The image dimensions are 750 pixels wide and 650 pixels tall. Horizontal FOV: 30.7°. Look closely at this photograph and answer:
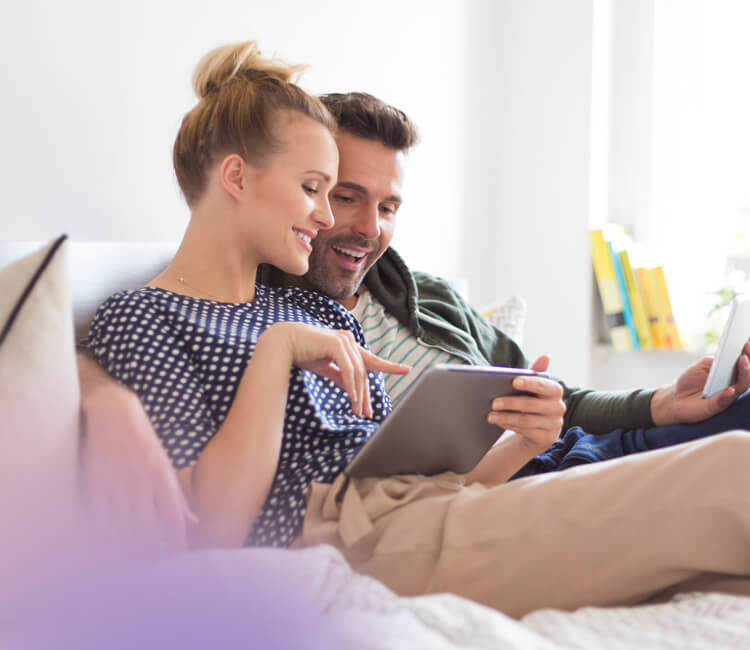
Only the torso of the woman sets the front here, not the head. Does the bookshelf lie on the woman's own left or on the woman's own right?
on the woman's own left

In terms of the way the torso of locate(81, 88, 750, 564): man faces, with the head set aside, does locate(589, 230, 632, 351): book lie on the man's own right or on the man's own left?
on the man's own left

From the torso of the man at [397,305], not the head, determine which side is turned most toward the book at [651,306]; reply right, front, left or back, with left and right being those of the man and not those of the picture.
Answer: left

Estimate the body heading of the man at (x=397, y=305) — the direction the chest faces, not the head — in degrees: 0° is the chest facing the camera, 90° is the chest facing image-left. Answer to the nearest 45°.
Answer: approximately 315°

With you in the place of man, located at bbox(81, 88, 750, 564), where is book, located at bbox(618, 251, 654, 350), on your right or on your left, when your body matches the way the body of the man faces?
on your left

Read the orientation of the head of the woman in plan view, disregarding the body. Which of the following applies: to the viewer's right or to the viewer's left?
to the viewer's right

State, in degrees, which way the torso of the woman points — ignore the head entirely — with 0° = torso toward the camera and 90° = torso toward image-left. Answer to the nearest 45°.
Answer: approximately 270°

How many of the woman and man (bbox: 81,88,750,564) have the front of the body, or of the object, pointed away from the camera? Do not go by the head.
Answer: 0
